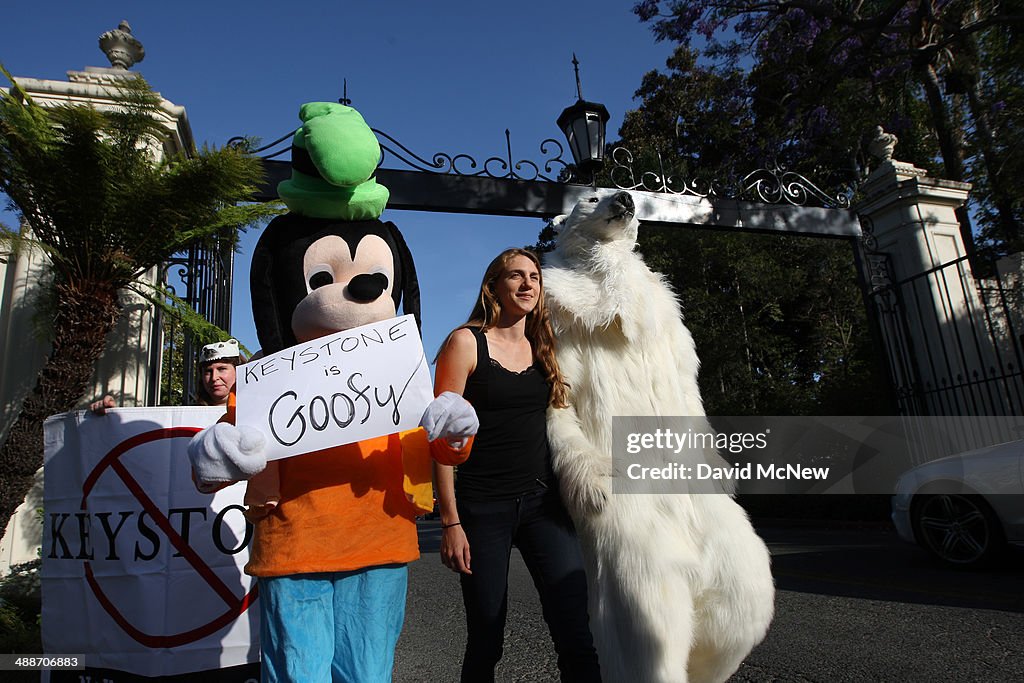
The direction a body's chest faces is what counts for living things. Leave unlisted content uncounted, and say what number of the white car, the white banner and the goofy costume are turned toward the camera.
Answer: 2

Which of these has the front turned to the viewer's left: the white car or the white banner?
the white car

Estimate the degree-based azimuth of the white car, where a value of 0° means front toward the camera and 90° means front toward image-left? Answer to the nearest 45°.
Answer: approximately 90°

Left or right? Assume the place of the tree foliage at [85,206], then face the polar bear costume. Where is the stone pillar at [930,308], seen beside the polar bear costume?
left

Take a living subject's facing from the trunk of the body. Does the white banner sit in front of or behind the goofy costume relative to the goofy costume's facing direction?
behind

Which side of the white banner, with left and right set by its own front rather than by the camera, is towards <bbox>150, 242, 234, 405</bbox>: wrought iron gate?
back

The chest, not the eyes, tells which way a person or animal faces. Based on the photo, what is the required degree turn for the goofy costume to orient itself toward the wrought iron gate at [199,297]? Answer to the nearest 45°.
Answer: approximately 180°

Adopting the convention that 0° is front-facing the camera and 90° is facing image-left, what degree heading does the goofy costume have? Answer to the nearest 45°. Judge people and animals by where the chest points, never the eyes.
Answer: approximately 0°

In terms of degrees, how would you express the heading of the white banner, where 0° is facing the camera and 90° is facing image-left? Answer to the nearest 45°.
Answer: approximately 0°

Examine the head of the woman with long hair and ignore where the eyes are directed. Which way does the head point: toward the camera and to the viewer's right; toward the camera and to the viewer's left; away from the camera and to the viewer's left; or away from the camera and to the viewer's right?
toward the camera and to the viewer's right

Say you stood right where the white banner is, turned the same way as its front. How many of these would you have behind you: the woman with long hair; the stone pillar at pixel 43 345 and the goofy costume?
1
